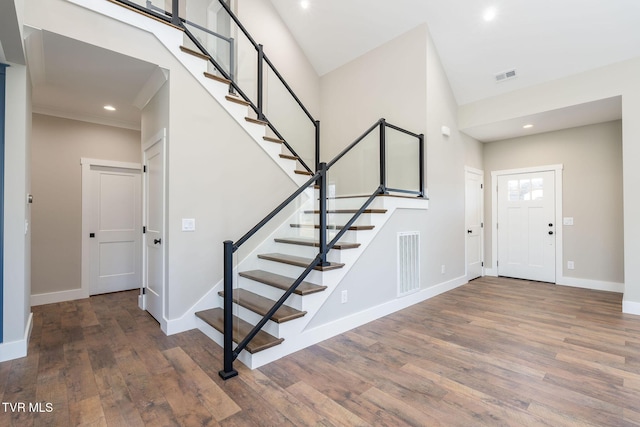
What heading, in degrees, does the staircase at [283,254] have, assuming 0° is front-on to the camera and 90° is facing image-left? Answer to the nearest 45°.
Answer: approximately 45°

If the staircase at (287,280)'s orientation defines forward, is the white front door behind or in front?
behind

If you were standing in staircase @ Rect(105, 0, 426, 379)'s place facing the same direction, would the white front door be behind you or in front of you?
behind

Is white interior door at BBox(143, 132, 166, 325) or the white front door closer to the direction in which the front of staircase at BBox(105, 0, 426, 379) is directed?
the white interior door

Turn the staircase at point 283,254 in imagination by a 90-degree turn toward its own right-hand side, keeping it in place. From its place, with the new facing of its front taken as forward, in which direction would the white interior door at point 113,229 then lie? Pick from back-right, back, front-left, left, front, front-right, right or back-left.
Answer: front

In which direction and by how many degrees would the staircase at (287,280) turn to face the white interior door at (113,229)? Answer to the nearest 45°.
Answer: approximately 90° to its right
